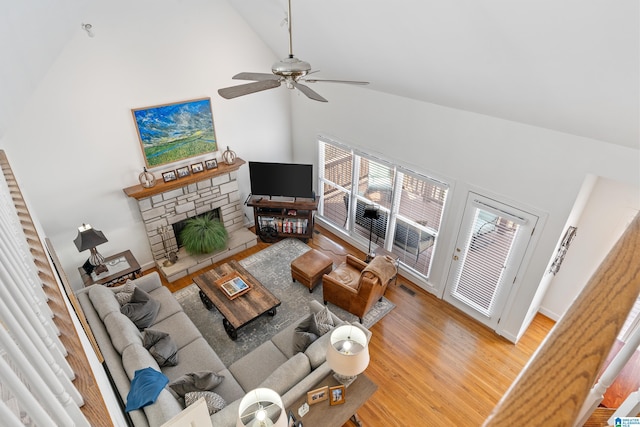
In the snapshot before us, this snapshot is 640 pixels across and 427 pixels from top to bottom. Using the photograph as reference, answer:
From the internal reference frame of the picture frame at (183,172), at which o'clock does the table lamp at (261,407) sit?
The table lamp is roughly at 12 o'clock from the picture frame.

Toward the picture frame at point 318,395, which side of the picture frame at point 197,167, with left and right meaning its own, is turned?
front

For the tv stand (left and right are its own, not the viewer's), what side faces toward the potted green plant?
right

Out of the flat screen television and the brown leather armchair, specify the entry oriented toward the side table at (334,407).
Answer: the flat screen television

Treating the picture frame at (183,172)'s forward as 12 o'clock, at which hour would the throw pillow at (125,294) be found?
The throw pillow is roughly at 1 o'clock from the picture frame.

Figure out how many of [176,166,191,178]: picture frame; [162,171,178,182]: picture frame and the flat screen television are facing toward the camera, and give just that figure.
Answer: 3

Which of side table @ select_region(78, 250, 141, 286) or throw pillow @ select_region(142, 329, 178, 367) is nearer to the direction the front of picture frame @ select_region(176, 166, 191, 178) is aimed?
the throw pillow

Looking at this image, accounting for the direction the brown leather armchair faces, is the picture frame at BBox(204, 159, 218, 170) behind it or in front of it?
in front

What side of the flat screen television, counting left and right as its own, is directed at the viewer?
front

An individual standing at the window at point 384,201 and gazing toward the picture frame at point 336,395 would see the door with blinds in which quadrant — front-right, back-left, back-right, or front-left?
front-left

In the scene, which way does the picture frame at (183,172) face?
toward the camera

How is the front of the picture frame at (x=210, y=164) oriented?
toward the camera

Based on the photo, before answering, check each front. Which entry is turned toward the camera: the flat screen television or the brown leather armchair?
the flat screen television
